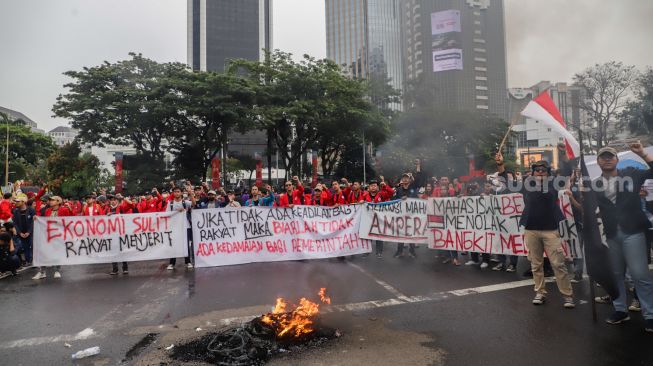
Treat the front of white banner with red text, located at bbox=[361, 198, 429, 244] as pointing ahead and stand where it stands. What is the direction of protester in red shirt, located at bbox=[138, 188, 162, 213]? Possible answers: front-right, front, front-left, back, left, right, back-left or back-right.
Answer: right

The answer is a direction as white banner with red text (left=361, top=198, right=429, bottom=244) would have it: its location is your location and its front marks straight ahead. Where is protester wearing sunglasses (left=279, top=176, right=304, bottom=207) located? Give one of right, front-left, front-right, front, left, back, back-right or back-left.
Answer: right

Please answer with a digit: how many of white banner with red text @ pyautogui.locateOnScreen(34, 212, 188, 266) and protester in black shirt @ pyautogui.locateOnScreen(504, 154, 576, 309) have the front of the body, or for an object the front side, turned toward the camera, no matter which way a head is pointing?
2

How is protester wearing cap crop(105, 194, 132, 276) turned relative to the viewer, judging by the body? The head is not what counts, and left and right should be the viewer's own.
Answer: facing the viewer

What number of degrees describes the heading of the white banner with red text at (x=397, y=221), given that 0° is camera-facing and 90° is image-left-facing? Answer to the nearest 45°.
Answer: approximately 0°

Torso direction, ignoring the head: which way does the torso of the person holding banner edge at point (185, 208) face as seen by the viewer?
toward the camera

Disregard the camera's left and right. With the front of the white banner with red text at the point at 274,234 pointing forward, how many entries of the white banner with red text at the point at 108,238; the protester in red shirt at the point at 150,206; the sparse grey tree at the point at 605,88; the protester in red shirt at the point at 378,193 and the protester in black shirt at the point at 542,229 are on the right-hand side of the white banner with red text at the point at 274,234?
2

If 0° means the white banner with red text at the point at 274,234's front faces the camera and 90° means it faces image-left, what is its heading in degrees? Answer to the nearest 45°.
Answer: approximately 0°

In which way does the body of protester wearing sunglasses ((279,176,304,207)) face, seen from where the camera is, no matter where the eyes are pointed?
toward the camera

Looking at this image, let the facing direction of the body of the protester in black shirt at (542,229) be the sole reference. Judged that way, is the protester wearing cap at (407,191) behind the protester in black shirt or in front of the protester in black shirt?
behind

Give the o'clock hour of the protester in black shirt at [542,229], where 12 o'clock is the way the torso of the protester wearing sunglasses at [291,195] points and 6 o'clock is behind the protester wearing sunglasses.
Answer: The protester in black shirt is roughly at 11 o'clock from the protester wearing sunglasses.

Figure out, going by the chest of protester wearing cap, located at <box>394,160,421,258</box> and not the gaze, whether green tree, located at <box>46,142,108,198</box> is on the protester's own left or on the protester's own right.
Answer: on the protester's own right

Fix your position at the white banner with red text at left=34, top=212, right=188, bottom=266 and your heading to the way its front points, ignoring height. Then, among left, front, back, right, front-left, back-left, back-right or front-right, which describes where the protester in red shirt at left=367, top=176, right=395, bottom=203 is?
left

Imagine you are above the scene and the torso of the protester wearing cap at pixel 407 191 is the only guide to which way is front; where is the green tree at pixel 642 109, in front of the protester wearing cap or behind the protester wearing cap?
behind
